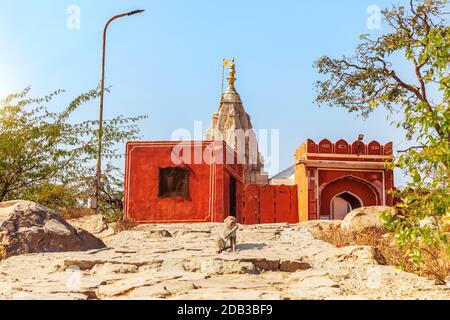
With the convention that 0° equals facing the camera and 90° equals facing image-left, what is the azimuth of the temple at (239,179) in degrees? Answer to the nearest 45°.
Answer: approximately 0°

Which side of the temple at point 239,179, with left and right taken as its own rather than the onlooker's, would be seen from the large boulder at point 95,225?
front

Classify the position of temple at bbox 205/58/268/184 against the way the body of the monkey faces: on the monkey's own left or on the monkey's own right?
on the monkey's own left

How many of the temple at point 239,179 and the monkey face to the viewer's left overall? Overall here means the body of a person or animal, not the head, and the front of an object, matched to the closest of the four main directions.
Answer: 0

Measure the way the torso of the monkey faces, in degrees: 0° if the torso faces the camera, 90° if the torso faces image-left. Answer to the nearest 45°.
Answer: approximately 315°

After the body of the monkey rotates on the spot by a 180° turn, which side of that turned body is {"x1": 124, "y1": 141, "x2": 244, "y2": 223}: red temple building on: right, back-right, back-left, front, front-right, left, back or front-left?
front-right
